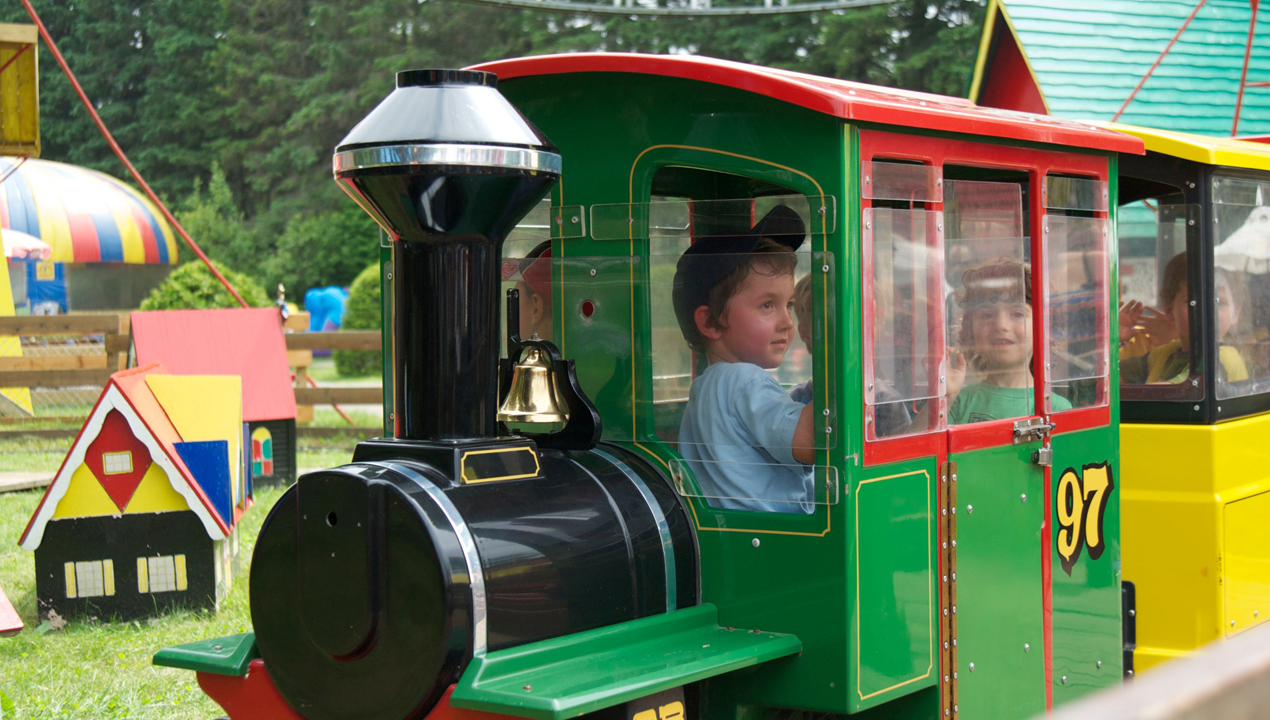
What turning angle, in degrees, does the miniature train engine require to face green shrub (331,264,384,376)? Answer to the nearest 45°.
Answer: approximately 135° to its right

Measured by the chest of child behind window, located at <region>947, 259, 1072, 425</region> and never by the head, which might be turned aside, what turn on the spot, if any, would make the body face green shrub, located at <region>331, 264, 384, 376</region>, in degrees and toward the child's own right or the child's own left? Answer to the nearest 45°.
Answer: approximately 135° to the child's own right

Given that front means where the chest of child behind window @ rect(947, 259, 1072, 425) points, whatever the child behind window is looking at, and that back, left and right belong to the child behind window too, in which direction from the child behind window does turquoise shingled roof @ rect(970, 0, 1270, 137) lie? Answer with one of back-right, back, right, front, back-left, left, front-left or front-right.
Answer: back

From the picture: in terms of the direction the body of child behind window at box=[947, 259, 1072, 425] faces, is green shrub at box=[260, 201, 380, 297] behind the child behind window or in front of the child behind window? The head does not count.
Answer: behind

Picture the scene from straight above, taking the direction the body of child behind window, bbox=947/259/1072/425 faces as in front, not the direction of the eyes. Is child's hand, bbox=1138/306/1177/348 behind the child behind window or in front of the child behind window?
behind

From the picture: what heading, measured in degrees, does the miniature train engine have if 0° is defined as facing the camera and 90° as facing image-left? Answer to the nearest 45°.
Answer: approximately 45°

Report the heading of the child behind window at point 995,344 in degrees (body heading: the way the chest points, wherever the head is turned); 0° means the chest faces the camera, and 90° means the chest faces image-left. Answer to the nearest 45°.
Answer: approximately 0°

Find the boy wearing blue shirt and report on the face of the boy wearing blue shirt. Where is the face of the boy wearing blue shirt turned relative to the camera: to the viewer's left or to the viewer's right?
to the viewer's right

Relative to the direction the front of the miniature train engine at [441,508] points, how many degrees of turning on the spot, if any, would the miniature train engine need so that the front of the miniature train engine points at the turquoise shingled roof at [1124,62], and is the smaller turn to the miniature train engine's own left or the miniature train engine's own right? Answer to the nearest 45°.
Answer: approximately 180°
